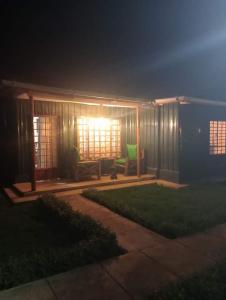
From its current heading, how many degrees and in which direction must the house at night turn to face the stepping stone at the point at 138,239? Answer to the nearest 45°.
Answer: approximately 45° to its right

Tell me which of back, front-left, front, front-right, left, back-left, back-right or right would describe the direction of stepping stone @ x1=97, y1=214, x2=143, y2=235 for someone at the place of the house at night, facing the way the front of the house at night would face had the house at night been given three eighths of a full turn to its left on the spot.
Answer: back

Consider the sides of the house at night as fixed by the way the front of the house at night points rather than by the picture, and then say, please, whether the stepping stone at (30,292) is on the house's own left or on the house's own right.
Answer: on the house's own right

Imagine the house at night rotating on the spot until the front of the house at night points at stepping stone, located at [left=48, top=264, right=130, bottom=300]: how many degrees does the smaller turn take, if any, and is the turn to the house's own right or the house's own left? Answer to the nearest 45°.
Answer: approximately 45° to the house's own right

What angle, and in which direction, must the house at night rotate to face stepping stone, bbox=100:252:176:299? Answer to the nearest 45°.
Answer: approximately 45° to its right

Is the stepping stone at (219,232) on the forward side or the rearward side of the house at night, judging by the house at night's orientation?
on the forward side

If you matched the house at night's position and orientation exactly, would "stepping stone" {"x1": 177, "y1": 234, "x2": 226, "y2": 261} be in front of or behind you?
in front

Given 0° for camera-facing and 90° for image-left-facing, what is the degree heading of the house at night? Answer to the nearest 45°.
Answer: approximately 315°
